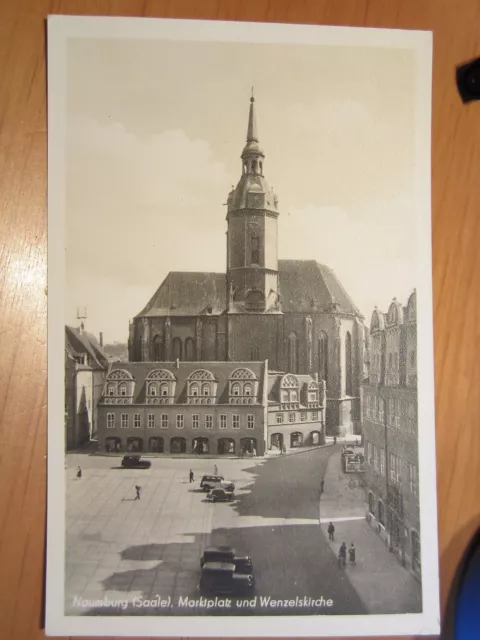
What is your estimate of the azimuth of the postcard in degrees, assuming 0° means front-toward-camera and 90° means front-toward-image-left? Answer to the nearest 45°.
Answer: approximately 0°
